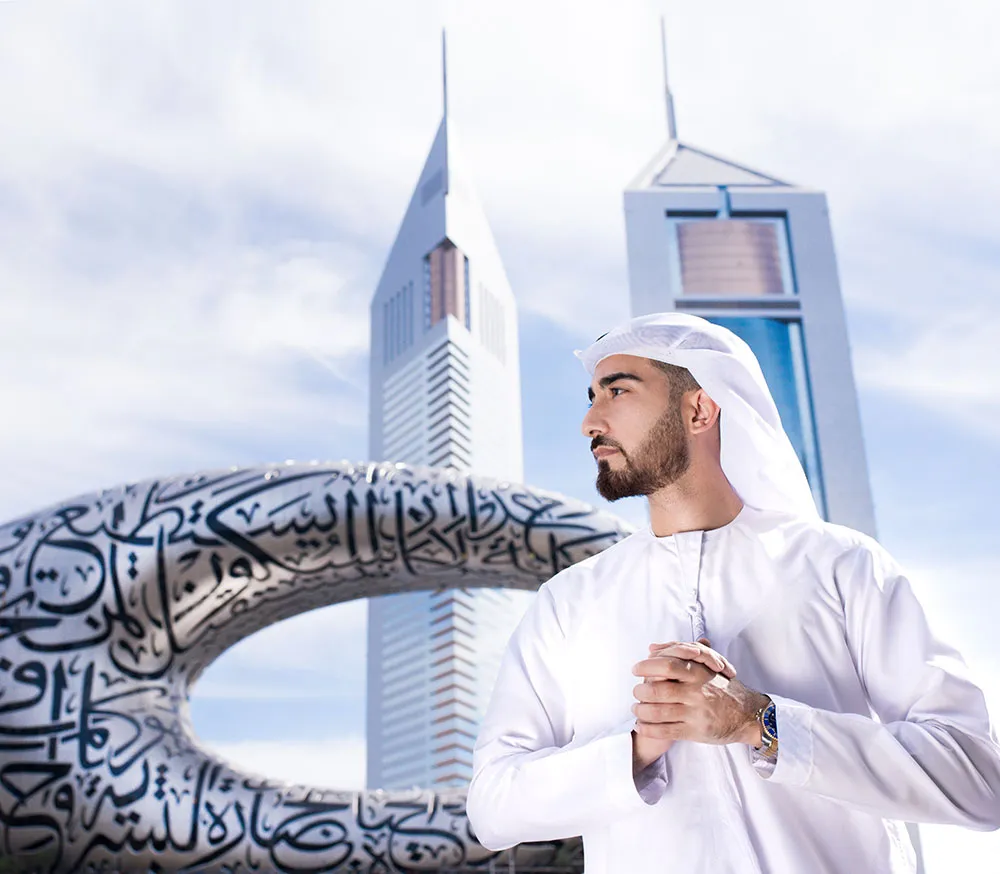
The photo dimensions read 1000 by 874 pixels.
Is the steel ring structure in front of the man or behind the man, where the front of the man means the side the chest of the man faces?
behind

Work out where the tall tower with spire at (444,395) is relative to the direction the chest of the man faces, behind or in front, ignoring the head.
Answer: behind

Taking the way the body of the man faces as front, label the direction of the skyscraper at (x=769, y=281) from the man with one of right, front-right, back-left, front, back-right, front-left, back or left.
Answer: back

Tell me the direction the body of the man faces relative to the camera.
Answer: toward the camera

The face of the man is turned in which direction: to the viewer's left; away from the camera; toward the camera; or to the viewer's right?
to the viewer's left
